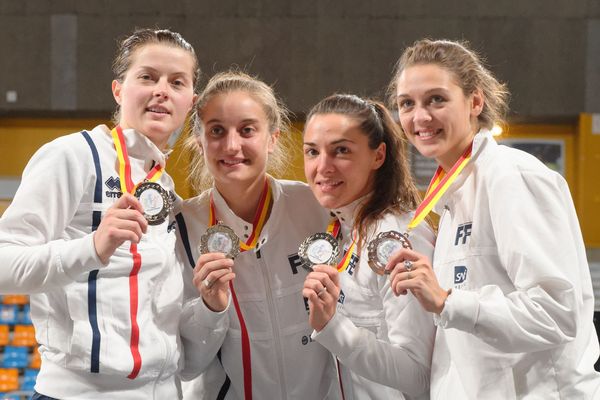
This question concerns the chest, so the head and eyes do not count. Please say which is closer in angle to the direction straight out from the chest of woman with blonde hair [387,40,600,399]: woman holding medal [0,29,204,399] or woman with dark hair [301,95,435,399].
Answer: the woman holding medal

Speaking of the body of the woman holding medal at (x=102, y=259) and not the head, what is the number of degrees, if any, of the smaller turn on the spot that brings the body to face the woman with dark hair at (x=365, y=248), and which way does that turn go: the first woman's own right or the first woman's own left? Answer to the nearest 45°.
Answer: approximately 45° to the first woman's own left

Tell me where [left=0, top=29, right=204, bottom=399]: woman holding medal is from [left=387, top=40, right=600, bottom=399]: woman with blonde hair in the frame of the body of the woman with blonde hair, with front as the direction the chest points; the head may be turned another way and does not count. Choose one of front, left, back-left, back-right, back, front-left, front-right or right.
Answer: front-right

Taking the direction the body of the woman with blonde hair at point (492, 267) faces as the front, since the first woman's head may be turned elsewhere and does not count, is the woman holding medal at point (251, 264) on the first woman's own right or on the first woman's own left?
on the first woman's own right

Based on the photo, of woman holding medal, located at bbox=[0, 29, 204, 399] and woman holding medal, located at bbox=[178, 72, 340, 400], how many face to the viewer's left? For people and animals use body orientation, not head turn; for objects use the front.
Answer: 0

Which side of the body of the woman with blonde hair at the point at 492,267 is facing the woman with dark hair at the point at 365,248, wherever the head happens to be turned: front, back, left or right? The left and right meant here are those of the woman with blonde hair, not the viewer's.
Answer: right

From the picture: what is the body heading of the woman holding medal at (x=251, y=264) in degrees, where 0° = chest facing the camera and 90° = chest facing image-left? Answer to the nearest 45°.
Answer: approximately 0°

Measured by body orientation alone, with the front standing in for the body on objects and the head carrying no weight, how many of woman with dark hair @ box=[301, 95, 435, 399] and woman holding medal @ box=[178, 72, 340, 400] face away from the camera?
0
